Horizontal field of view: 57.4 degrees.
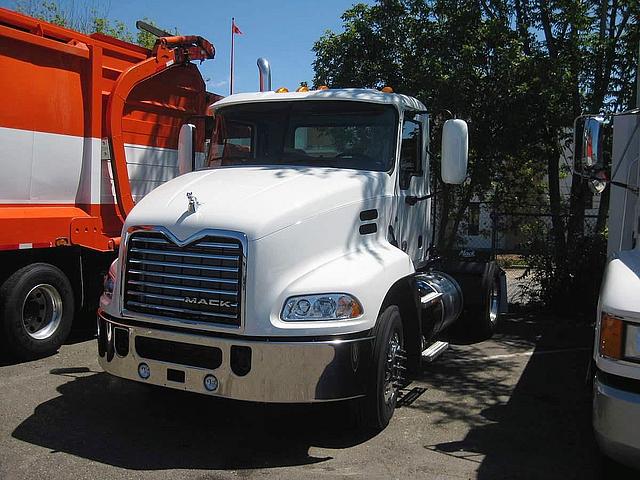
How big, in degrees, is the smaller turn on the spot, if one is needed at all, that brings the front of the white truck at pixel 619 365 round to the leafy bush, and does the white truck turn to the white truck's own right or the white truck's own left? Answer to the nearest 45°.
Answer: approximately 180°

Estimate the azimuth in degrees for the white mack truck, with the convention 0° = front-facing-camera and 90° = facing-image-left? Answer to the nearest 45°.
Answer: approximately 45°

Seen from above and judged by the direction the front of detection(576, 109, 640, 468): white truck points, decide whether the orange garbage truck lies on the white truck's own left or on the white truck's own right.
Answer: on the white truck's own right

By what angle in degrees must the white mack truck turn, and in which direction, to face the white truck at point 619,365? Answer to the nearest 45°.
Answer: approximately 90° to its left

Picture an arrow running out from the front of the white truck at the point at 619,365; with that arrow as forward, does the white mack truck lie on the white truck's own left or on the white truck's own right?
on the white truck's own right

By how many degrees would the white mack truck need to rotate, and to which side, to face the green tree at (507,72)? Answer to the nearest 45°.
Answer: approximately 180°

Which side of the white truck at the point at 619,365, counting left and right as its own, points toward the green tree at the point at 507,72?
back

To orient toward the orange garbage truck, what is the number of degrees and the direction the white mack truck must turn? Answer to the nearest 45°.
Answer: approximately 90° to its right

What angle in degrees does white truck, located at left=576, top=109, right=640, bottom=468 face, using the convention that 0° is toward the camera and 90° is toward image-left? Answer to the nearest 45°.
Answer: approximately 0°

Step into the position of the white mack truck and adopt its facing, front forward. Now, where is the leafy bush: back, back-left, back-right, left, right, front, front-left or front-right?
back

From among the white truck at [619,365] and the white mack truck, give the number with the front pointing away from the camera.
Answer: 0
